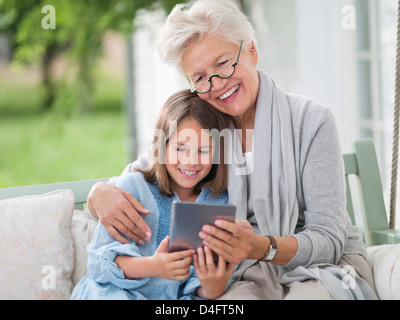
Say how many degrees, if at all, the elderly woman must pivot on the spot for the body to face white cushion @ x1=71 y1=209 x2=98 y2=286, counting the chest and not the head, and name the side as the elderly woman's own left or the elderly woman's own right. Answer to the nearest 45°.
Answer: approximately 45° to the elderly woman's own right

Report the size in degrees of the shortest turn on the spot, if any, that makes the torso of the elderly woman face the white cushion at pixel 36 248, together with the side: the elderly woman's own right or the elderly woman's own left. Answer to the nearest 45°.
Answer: approximately 45° to the elderly woman's own right

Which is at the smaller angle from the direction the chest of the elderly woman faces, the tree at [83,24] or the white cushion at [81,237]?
the white cushion

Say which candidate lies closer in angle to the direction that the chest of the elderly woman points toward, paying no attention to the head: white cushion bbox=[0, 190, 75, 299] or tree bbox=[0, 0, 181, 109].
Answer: the white cushion

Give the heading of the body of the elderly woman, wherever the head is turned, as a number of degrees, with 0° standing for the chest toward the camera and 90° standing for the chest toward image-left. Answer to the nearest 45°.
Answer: approximately 45°
